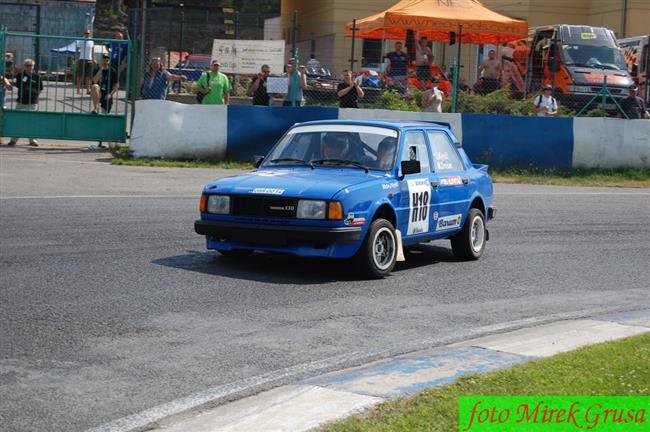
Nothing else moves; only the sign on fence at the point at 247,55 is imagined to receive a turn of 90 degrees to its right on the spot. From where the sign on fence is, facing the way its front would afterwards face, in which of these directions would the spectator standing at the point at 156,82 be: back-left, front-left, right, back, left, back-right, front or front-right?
front-left

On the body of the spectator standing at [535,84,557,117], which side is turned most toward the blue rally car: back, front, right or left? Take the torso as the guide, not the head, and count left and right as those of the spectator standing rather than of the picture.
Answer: front

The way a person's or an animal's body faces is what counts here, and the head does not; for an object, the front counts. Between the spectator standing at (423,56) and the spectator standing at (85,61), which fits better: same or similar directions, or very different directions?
same or similar directions

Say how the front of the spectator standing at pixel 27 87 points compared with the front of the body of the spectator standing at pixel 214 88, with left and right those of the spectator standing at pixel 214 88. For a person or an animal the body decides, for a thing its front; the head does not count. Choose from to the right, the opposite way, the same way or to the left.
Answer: the same way

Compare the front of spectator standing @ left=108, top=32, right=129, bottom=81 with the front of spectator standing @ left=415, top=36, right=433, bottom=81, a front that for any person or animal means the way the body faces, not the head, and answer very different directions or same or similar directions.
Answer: same or similar directions

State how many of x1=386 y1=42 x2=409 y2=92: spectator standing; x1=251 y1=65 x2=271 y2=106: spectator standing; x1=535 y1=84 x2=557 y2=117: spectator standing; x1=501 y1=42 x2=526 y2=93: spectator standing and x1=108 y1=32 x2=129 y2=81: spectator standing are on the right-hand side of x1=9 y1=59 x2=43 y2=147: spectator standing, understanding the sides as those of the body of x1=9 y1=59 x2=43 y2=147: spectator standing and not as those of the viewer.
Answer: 0

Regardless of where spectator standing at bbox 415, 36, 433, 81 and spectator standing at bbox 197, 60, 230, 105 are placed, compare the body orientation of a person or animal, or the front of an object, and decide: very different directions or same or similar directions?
same or similar directions

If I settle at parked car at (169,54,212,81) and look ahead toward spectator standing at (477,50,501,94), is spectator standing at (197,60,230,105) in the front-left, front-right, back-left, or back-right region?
front-right

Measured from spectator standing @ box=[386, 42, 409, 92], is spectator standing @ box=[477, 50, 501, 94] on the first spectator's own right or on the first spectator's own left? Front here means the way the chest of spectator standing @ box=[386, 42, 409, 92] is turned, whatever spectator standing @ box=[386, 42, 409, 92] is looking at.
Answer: on the first spectator's own left

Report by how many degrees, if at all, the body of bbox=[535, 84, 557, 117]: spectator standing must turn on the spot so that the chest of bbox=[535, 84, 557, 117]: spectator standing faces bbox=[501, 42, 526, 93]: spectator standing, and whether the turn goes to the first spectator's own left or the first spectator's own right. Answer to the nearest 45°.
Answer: approximately 180°

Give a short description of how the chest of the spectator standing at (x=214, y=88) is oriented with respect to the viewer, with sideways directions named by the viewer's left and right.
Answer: facing the viewer

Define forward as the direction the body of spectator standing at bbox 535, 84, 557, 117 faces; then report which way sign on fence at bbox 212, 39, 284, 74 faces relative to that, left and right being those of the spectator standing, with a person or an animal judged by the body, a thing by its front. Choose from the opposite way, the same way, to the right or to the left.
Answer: the same way

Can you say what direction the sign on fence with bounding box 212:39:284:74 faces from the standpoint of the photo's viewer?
facing the viewer

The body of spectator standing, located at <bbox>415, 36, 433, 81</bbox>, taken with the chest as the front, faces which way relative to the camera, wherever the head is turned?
toward the camera

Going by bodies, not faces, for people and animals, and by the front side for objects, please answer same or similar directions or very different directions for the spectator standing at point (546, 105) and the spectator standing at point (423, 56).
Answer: same or similar directions

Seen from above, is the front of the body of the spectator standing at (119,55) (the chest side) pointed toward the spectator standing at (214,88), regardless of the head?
no
